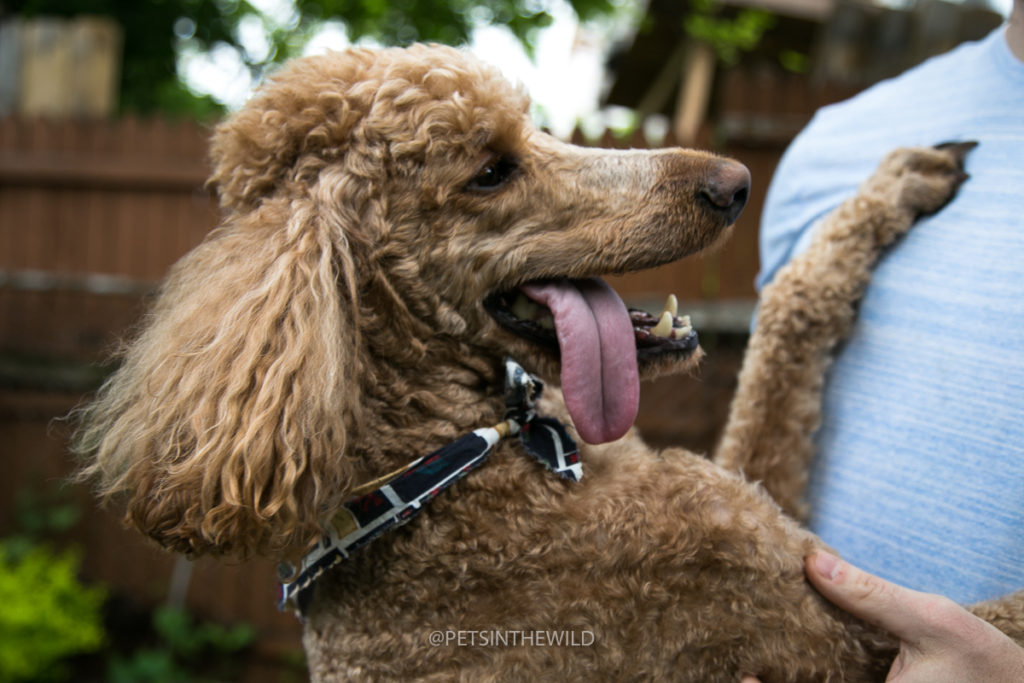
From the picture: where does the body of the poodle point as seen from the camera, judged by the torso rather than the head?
to the viewer's right
